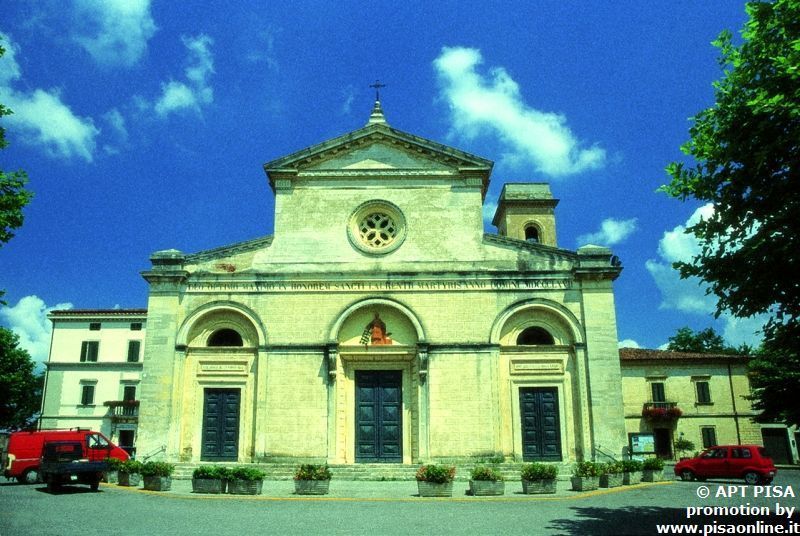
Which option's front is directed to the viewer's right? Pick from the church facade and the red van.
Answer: the red van

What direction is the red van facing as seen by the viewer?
to the viewer's right

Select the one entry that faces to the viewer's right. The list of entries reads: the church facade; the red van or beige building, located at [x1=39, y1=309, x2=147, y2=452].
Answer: the red van

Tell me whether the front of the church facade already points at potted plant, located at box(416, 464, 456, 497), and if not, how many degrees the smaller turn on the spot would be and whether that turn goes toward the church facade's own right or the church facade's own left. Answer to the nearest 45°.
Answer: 0° — it already faces it

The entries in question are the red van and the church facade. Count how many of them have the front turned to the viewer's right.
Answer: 1

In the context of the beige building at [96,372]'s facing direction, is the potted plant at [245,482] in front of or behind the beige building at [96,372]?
in front

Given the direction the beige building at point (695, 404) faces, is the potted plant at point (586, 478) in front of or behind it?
in front

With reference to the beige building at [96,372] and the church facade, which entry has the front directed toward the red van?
the beige building

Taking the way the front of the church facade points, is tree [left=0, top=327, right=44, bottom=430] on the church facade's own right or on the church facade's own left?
on the church facade's own right

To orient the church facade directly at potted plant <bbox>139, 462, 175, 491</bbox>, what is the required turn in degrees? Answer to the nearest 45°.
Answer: approximately 45° to its right

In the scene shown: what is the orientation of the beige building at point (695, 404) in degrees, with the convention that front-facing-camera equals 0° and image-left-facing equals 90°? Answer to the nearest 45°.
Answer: approximately 0°

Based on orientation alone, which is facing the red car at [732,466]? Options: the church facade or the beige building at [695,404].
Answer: the beige building

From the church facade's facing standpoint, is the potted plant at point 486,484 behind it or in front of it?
in front

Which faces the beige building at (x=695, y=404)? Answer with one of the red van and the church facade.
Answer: the red van
